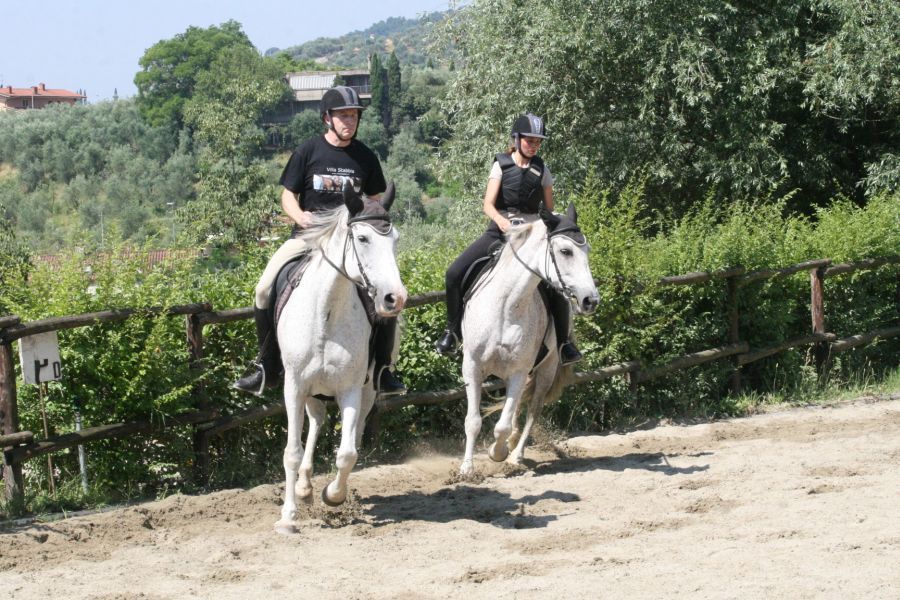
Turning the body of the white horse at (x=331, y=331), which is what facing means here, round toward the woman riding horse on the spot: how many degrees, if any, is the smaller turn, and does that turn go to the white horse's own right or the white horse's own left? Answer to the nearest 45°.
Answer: approximately 135° to the white horse's own left

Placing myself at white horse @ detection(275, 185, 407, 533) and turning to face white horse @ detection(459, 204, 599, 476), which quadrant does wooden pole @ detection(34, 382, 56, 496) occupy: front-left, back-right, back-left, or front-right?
back-left

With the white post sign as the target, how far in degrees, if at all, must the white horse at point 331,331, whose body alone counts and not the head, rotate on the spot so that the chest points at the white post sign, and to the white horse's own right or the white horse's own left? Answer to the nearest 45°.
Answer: approximately 90° to the white horse's own right

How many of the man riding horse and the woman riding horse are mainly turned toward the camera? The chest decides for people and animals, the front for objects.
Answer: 2

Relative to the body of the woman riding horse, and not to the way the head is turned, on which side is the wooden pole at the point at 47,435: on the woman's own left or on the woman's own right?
on the woman's own right

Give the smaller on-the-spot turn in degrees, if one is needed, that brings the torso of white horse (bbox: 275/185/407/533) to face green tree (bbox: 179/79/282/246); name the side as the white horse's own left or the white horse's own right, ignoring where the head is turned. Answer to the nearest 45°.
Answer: approximately 180°

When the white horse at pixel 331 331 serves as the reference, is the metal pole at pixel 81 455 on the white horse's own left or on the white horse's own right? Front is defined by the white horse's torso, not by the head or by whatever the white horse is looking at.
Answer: on the white horse's own right

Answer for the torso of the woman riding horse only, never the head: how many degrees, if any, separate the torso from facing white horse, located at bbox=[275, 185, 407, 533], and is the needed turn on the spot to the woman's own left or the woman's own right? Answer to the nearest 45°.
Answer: approximately 45° to the woman's own right

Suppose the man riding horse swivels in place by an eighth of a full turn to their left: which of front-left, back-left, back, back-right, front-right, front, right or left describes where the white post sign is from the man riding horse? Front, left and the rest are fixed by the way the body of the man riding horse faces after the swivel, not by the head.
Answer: back-right

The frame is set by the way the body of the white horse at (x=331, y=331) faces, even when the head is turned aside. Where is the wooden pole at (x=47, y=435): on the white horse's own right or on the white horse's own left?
on the white horse's own right

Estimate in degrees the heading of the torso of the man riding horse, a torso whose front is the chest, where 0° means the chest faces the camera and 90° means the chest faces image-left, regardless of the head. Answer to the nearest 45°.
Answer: approximately 0°

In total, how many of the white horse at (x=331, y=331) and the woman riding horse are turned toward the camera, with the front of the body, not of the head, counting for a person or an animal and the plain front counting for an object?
2

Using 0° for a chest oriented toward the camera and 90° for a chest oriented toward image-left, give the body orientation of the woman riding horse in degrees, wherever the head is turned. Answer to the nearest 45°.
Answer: approximately 0°
